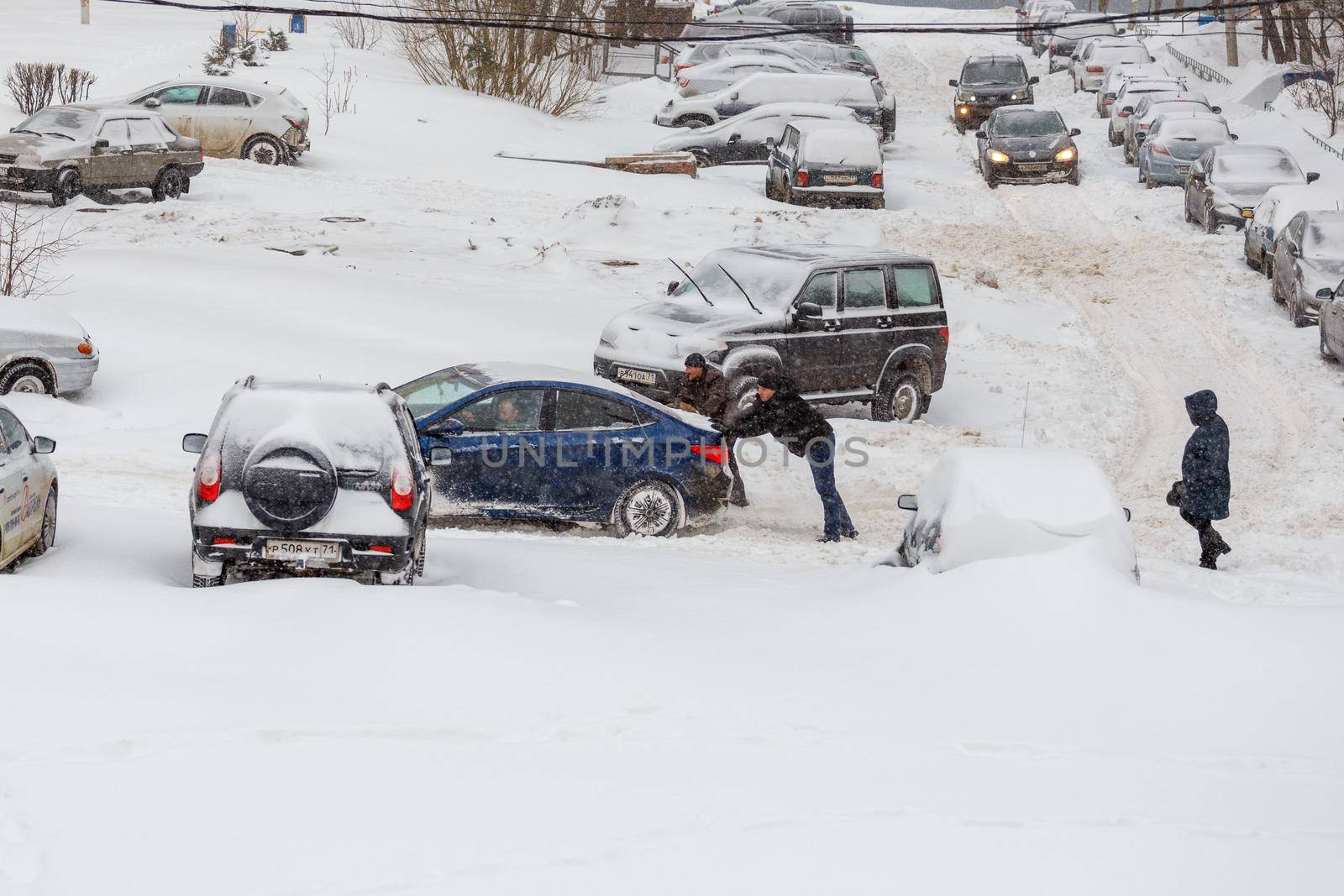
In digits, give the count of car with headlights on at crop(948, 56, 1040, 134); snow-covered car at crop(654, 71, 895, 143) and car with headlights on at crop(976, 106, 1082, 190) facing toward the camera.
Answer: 2

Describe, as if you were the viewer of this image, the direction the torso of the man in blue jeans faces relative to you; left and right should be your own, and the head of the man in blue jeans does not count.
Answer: facing to the left of the viewer

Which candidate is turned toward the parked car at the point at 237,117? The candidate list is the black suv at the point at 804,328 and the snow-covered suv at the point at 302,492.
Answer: the snow-covered suv

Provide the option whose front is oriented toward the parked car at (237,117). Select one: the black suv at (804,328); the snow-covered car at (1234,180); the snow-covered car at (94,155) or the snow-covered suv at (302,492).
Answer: the snow-covered suv

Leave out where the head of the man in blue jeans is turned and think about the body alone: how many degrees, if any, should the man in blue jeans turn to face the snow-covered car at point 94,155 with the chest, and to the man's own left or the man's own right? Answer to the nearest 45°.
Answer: approximately 45° to the man's own right

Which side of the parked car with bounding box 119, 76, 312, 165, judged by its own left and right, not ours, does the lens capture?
left

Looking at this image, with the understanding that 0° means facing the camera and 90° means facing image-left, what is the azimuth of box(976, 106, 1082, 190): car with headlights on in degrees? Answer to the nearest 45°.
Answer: approximately 0°

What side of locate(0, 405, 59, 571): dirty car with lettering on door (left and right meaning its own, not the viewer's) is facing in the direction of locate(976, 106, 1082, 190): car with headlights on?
front

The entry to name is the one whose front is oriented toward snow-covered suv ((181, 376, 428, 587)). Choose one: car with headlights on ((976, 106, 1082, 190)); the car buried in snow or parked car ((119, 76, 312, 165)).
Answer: the car with headlights on

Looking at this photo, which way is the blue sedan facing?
to the viewer's left

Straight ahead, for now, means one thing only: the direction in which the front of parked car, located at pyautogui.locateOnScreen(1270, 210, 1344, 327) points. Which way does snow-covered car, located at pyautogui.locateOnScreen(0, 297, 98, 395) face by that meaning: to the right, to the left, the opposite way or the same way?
to the left

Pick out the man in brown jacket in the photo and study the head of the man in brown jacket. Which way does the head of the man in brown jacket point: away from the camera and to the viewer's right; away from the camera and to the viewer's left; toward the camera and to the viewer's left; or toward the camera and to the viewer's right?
toward the camera and to the viewer's left

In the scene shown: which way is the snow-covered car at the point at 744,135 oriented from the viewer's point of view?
to the viewer's left

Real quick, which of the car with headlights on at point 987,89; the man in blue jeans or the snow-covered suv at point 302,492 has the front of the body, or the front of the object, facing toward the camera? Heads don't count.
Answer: the car with headlights on

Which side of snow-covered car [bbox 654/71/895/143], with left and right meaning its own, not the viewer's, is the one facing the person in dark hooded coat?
left

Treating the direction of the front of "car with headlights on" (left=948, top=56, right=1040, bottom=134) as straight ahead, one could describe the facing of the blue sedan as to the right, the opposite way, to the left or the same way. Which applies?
to the right
